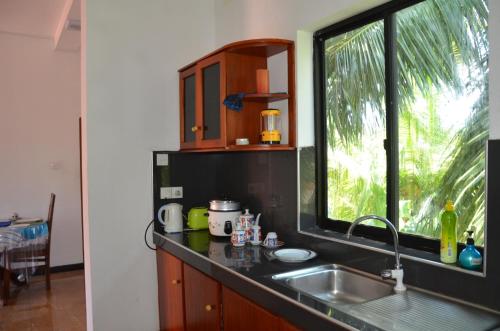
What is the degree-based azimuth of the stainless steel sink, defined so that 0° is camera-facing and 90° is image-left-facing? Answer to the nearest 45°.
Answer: approximately 45°

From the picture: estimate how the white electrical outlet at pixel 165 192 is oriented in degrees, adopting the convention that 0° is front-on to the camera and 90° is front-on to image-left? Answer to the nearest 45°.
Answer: approximately 0°

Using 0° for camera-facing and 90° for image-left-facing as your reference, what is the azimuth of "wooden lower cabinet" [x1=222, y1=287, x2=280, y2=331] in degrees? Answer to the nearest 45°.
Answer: approximately 45°

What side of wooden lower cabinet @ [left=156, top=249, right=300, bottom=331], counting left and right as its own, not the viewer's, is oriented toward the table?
right

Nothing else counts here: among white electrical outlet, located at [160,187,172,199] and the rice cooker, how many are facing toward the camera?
2

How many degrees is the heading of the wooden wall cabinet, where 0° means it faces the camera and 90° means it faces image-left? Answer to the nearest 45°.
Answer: approximately 45°
